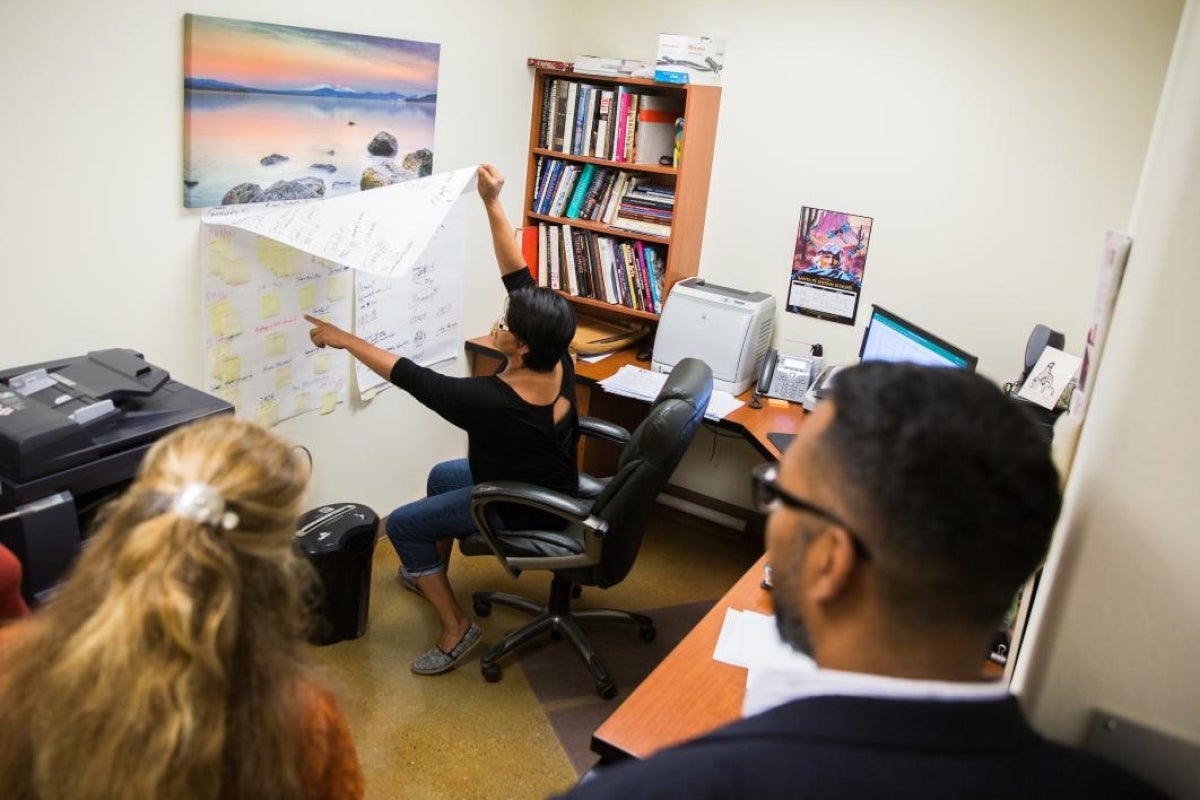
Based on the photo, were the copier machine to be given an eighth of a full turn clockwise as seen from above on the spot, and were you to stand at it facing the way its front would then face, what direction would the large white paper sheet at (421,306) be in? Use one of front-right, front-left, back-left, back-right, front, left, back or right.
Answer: back-left

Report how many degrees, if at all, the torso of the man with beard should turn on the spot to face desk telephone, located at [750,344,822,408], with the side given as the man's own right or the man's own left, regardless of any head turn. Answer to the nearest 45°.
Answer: approximately 45° to the man's own right

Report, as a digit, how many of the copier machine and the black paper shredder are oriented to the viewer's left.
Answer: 0

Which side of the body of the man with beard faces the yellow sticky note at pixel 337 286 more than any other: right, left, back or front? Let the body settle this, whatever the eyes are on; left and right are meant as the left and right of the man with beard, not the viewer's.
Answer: front

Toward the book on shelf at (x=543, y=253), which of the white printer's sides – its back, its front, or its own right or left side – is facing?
right

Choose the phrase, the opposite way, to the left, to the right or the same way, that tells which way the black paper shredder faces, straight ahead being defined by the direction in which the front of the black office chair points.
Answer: the opposite way

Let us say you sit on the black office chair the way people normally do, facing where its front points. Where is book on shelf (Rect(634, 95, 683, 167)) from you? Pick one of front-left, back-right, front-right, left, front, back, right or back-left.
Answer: front-right

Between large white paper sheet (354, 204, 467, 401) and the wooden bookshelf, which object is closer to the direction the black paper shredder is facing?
the wooden bookshelf

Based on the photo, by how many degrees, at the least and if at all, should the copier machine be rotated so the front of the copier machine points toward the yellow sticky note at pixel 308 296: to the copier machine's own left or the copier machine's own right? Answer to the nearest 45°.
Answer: approximately 90° to the copier machine's own left

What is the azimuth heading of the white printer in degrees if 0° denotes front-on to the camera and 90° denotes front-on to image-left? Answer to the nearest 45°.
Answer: approximately 45°

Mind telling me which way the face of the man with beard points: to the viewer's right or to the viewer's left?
to the viewer's left

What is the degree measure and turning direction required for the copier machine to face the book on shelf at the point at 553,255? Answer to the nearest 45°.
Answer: approximately 90° to its left
